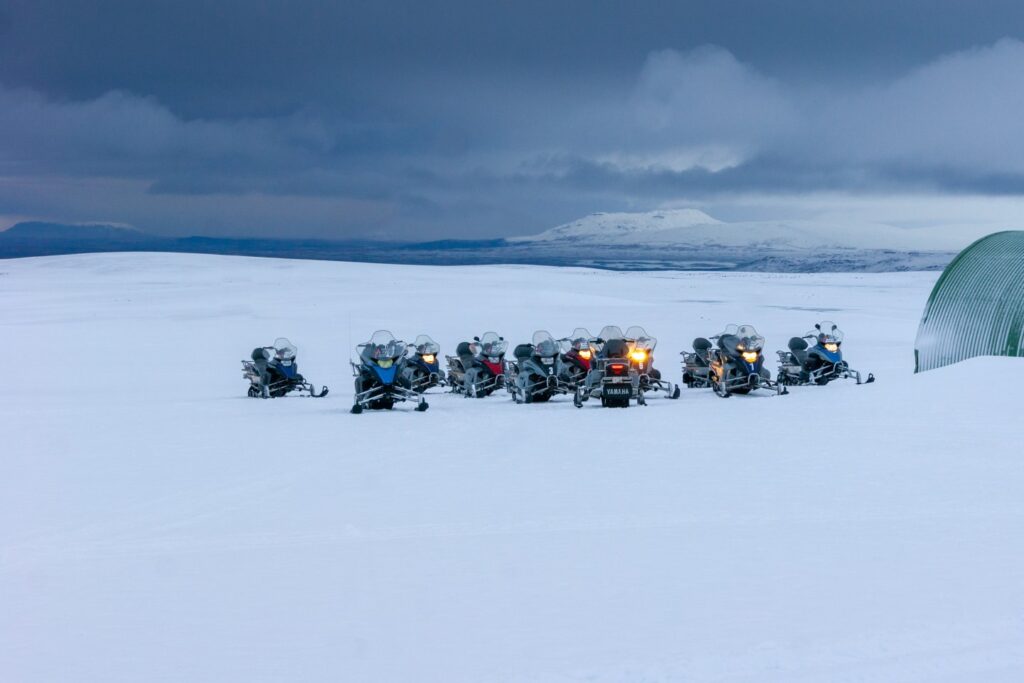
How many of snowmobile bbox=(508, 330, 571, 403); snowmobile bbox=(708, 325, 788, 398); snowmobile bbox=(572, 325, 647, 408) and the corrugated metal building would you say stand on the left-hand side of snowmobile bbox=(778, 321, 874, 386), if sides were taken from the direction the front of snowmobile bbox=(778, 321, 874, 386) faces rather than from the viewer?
1

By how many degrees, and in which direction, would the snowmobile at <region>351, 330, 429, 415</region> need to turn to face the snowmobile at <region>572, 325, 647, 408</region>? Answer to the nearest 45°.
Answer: approximately 90° to its left

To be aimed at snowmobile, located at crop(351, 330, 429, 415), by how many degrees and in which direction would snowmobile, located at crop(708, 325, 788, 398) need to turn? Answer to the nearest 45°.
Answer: approximately 90° to its right

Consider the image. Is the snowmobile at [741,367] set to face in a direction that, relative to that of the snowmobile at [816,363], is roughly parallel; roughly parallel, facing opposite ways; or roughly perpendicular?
roughly parallel

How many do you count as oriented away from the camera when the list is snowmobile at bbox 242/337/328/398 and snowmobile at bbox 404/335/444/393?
0

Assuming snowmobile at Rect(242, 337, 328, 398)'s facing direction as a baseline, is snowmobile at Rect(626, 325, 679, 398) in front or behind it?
in front

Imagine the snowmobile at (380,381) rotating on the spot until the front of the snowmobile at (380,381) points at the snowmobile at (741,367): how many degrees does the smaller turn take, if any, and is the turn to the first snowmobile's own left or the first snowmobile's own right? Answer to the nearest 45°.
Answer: approximately 90° to the first snowmobile's own left

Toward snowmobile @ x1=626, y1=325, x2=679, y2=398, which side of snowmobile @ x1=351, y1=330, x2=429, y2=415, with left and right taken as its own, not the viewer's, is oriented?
left

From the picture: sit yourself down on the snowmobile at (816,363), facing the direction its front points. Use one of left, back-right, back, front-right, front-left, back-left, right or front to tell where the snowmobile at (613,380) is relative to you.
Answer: right

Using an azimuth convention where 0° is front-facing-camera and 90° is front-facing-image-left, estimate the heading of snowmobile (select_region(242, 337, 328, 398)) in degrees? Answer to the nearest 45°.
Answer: approximately 315°

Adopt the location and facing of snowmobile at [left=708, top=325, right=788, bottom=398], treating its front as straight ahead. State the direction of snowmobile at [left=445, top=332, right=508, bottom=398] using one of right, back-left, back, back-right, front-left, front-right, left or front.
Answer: back-right

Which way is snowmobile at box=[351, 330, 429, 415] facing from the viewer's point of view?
toward the camera

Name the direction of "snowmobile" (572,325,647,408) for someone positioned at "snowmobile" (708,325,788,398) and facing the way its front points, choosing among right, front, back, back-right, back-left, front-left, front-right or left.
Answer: right

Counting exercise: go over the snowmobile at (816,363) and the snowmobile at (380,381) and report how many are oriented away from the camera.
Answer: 0
